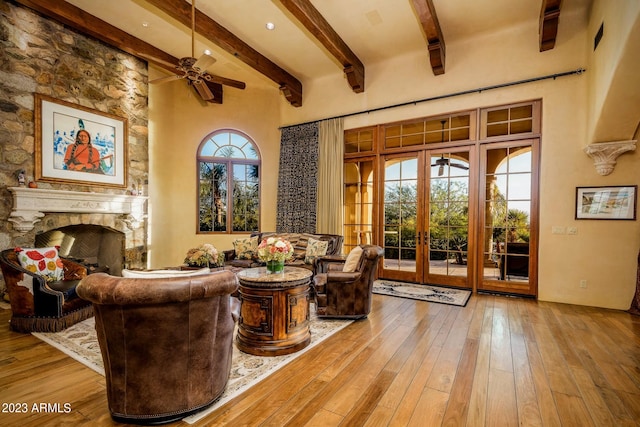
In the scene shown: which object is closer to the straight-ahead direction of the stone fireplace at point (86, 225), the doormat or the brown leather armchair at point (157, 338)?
the doormat

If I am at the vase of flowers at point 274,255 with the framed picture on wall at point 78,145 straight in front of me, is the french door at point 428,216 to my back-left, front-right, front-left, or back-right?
back-right

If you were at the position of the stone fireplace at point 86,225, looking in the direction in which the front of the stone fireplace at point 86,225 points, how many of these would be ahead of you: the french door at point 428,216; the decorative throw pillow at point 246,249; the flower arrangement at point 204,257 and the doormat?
4

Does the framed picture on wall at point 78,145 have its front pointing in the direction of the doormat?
yes

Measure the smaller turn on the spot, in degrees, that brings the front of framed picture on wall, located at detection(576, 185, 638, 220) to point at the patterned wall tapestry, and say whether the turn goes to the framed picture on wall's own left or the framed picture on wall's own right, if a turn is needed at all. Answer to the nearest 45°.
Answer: approximately 90° to the framed picture on wall's own right

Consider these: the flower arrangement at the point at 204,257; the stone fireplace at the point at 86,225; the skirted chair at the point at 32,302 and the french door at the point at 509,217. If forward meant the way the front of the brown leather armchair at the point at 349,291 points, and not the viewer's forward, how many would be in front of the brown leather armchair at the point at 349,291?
3

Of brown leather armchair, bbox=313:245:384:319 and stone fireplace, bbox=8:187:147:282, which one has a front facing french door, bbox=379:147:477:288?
the stone fireplace

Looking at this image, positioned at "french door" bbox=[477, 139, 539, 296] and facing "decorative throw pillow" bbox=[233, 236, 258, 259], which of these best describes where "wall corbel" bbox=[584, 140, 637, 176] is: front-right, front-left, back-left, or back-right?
back-left

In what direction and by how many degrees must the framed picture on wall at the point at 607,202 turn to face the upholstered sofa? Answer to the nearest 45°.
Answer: approximately 45° to its right

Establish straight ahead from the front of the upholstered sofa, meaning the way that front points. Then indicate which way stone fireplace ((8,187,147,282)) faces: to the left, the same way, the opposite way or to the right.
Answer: to the left

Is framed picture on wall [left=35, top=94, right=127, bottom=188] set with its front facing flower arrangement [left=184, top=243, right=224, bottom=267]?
yes

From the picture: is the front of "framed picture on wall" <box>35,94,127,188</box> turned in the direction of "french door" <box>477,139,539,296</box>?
yes

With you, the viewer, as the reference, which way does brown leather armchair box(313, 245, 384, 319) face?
facing to the left of the viewer

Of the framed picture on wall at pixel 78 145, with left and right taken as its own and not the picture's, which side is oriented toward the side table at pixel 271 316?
front
